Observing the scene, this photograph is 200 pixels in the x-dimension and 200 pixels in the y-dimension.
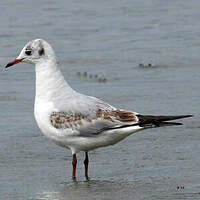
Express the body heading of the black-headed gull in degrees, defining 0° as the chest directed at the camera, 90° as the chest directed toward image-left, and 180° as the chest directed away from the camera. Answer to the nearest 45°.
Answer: approximately 90°
